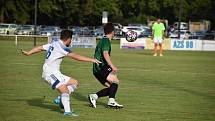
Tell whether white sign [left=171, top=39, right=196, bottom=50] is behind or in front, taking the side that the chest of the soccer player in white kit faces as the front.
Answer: in front

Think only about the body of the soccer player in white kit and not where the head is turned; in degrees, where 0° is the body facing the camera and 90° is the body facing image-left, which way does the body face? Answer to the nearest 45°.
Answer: approximately 225°

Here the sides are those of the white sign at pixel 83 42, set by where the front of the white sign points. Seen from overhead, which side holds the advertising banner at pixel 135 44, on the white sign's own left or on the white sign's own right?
on the white sign's own left

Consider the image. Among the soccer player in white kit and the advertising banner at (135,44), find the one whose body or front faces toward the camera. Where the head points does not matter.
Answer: the advertising banner

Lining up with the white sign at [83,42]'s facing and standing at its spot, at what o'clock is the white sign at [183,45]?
the white sign at [183,45] is roughly at 9 o'clock from the white sign at [83,42].

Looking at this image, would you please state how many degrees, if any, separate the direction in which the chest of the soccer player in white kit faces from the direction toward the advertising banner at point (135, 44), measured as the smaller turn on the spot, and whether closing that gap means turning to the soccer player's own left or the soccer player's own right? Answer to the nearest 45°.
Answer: approximately 45° to the soccer player's own left

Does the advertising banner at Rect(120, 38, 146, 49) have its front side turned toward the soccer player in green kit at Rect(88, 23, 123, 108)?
yes

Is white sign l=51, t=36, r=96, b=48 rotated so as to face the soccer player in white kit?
yes

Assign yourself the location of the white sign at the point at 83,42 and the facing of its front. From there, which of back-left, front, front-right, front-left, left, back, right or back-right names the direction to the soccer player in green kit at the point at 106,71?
front

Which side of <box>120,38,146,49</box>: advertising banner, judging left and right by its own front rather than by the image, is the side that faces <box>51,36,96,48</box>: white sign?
right

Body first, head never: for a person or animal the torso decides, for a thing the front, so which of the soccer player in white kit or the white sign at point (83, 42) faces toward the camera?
the white sign

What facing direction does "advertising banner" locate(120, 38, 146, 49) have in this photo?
toward the camera

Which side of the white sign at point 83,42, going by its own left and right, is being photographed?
front

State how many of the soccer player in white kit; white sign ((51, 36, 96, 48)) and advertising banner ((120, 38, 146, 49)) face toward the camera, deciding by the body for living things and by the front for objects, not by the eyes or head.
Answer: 2

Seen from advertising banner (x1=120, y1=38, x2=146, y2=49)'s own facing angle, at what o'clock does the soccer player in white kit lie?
The soccer player in white kit is roughly at 12 o'clock from the advertising banner.
